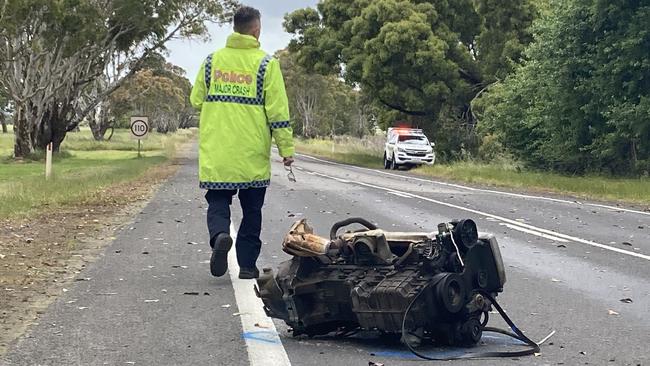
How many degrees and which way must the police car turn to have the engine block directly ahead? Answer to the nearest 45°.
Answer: approximately 45° to its right

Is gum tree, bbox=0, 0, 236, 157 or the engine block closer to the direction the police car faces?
the engine block

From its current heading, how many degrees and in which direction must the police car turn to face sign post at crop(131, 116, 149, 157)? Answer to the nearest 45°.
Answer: approximately 135° to its right

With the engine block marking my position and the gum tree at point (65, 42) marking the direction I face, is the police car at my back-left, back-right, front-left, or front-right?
front-right

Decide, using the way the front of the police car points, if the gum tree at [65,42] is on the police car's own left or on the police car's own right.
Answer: on the police car's own right

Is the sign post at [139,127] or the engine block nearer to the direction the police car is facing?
the engine block

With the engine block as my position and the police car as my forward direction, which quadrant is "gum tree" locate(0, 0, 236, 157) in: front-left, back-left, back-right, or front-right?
front-left

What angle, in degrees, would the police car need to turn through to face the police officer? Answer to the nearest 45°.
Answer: approximately 45° to its right

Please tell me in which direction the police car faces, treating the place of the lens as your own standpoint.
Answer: facing the viewer and to the right of the viewer

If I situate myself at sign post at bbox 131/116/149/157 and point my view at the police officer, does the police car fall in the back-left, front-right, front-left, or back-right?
front-left

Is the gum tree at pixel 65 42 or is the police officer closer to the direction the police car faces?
the police officer
